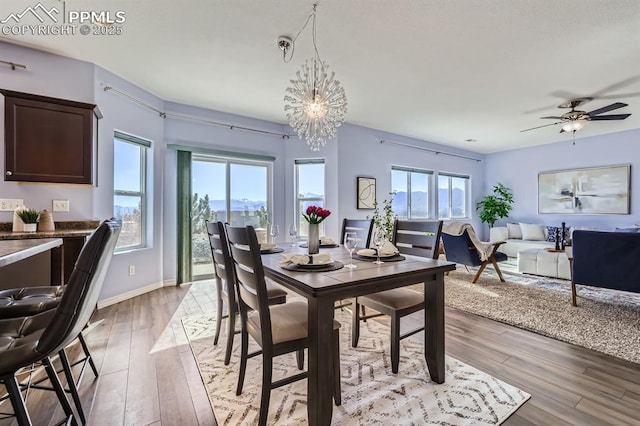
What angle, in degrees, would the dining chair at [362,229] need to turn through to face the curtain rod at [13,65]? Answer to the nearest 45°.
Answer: approximately 45° to its right

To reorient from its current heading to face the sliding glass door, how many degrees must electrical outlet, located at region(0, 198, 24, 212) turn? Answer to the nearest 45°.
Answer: approximately 90° to its left

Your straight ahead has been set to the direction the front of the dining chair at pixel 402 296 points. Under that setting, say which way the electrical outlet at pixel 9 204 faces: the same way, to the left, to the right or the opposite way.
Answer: to the left

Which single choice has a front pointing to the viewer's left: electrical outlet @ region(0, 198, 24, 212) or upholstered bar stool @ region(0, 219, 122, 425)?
the upholstered bar stool

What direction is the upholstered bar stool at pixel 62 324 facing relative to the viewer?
to the viewer's left

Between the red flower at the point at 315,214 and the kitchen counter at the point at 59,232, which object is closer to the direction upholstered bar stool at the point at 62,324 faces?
the kitchen counter

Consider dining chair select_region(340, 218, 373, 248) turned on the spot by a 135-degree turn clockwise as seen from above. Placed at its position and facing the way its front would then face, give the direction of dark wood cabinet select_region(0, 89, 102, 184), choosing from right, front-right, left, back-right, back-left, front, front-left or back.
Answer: left

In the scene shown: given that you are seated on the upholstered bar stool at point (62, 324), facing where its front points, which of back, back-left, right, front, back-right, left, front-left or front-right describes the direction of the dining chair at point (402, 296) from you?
back

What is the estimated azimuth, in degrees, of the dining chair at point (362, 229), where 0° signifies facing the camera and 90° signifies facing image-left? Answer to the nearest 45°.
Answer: approximately 45°

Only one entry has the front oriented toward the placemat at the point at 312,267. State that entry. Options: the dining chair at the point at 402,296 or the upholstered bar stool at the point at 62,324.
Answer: the dining chair

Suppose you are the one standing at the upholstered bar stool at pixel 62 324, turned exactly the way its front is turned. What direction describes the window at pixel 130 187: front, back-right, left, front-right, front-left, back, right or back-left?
right
